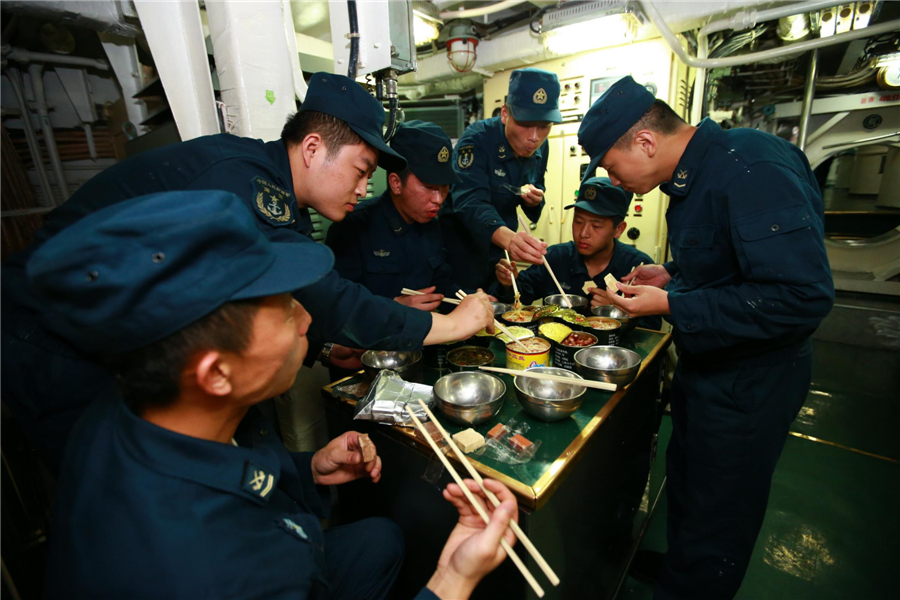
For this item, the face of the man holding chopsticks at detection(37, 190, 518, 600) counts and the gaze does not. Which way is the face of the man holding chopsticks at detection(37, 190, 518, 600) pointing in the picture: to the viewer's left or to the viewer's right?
to the viewer's right

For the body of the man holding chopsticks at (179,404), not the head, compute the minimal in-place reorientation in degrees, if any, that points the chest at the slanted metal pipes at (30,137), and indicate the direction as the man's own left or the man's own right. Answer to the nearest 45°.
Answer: approximately 90° to the man's own left

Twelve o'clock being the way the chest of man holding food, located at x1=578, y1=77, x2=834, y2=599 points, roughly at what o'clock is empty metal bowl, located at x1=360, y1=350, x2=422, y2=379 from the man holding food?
The empty metal bowl is roughly at 11 o'clock from the man holding food.

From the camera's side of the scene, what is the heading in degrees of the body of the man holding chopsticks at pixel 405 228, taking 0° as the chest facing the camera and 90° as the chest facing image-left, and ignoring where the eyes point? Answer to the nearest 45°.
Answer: approximately 315°

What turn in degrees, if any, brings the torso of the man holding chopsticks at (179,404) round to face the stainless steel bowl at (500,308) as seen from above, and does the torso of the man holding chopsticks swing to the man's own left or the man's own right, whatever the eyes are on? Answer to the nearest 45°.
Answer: approximately 45° to the man's own left

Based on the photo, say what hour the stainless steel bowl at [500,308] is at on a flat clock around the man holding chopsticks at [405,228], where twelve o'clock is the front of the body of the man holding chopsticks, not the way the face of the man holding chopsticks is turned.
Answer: The stainless steel bowl is roughly at 11 o'clock from the man holding chopsticks.

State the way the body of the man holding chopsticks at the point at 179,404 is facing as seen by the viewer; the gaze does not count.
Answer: to the viewer's right

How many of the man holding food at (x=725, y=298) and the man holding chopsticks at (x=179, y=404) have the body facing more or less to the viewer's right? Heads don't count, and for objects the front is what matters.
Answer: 1

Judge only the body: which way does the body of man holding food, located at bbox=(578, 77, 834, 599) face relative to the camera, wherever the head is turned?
to the viewer's left
